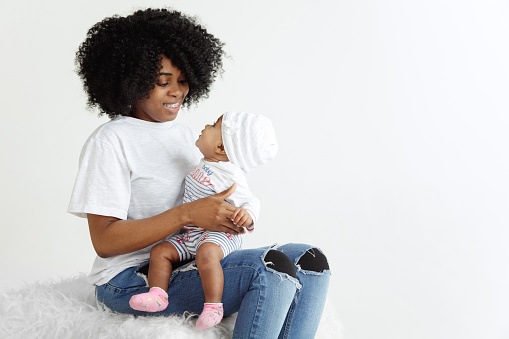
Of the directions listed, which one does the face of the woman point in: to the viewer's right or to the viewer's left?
to the viewer's right

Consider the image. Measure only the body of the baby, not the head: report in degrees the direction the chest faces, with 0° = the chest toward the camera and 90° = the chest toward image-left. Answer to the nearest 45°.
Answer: approximately 45°
